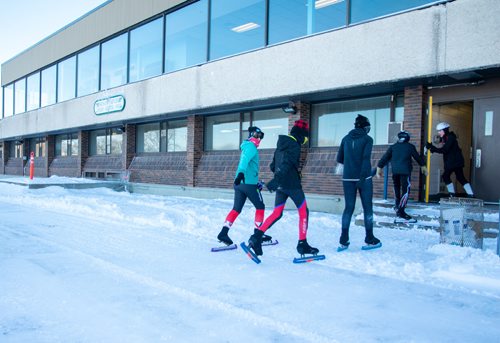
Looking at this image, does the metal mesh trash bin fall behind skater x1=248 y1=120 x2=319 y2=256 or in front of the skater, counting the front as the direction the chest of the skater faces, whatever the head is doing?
in front

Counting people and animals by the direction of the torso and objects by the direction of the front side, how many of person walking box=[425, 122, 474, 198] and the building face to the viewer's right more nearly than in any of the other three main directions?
0

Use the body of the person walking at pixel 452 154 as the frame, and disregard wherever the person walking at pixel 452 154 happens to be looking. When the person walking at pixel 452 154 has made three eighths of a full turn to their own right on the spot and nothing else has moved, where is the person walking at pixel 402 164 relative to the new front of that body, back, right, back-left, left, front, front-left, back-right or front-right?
back

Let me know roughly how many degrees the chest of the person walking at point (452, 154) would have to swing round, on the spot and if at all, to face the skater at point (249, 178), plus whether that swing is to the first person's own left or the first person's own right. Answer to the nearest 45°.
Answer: approximately 45° to the first person's own left

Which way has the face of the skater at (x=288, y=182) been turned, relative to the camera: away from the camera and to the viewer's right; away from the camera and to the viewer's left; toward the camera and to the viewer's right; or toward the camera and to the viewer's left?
away from the camera and to the viewer's right

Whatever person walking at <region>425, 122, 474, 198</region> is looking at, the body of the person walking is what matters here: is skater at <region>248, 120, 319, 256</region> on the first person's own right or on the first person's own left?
on the first person's own left

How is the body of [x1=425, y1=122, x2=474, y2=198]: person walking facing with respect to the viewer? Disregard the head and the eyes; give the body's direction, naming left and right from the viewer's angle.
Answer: facing to the left of the viewer
